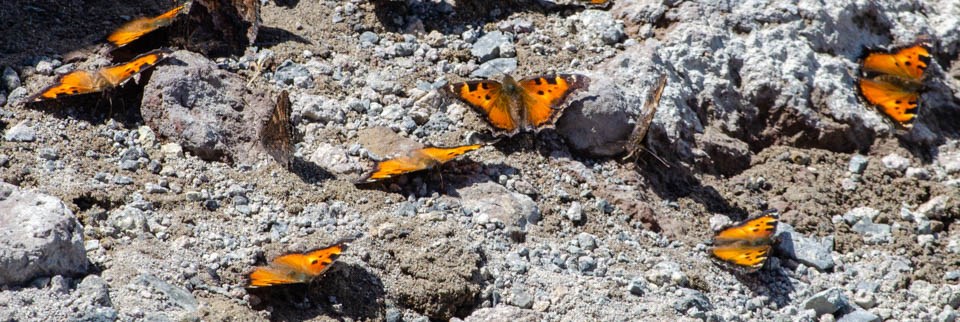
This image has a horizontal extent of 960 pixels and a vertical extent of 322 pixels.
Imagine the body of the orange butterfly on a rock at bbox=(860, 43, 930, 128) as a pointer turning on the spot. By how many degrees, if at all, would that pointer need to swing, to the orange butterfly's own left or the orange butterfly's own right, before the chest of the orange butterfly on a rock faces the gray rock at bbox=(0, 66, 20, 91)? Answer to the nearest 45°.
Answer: approximately 135° to the orange butterfly's own right

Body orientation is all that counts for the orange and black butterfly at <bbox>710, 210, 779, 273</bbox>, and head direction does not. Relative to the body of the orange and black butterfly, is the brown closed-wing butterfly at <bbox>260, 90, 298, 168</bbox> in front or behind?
behind

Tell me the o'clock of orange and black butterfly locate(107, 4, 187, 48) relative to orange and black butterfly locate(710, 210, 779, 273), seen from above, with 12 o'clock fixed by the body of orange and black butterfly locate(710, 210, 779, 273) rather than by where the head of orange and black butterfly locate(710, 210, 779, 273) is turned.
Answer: orange and black butterfly locate(107, 4, 187, 48) is roughly at 6 o'clock from orange and black butterfly locate(710, 210, 779, 273).

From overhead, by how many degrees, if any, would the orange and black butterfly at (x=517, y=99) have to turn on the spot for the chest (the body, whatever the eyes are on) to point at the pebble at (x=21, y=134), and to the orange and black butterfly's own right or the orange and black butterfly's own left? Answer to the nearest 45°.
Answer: approximately 90° to the orange and black butterfly's own left

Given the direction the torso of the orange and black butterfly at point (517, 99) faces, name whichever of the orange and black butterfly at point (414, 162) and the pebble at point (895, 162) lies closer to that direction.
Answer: the pebble

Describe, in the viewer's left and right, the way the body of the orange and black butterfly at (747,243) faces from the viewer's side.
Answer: facing to the right of the viewer

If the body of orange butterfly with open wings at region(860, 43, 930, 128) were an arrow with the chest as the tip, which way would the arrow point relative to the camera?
to the viewer's right

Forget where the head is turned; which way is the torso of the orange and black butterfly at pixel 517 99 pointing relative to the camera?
away from the camera

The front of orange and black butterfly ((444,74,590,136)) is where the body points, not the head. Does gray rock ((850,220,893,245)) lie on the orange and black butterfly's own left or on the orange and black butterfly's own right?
on the orange and black butterfly's own right

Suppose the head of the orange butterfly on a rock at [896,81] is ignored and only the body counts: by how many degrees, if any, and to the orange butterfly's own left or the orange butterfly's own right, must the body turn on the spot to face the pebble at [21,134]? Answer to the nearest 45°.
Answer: approximately 135° to the orange butterfly's own right
